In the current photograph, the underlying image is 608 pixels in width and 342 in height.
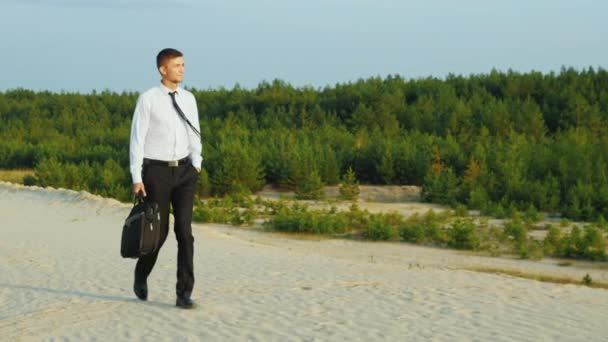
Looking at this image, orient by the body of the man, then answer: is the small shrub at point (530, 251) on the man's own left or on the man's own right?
on the man's own left

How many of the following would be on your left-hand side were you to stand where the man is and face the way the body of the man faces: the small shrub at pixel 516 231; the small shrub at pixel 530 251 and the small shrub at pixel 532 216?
3

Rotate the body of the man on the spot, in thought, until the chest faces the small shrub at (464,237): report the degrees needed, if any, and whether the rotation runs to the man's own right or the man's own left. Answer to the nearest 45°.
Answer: approximately 90° to the man's own left

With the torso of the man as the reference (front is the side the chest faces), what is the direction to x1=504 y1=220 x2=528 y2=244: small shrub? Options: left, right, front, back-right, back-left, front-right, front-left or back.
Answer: left

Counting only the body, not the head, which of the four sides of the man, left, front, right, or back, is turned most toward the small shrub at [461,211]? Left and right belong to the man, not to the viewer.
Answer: left

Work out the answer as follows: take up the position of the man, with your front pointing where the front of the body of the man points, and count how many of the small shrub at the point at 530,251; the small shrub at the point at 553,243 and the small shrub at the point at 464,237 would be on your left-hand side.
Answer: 3

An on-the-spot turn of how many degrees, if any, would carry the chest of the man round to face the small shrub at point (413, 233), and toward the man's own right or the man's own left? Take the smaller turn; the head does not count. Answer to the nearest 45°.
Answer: approximately 90° to the man's own left

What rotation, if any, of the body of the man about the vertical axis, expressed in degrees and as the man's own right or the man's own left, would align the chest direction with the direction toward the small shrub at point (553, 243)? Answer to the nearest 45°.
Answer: approximately 90° to the man's own left

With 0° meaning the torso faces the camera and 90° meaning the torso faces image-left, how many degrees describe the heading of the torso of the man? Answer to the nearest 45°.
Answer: approximately 315°
